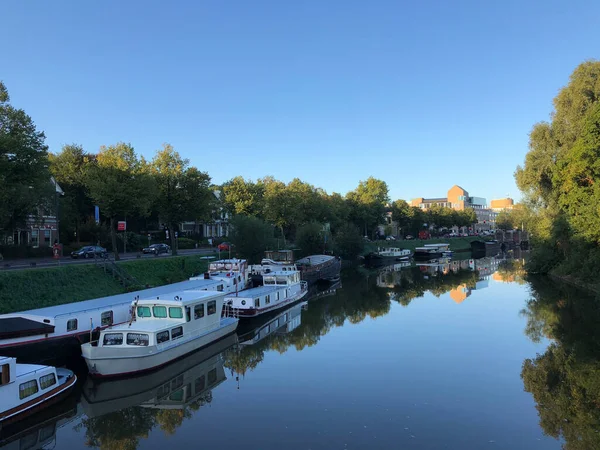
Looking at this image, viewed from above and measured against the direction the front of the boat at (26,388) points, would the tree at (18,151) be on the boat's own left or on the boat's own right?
on the boat's own left

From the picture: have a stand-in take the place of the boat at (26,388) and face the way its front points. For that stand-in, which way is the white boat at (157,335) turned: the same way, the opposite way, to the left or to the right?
the opposite way

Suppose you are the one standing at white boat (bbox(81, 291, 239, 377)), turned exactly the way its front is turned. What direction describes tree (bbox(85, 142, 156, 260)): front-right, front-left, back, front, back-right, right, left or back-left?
back-right

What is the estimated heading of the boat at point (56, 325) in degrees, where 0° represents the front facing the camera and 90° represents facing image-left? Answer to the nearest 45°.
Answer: approximately 45°

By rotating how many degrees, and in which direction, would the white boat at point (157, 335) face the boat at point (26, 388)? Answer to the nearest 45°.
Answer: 0° — it already faces it

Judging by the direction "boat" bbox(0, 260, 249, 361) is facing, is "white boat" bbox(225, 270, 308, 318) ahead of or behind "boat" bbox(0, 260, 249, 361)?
behind
